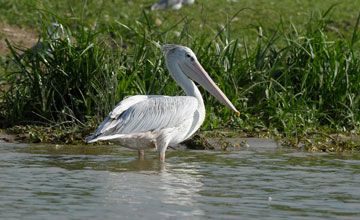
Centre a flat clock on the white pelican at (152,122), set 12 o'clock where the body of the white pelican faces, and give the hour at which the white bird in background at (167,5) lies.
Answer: The white bird in background is roughly at 9 o'clock from the white pelican.

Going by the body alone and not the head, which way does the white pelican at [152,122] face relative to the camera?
to the viewer's right
